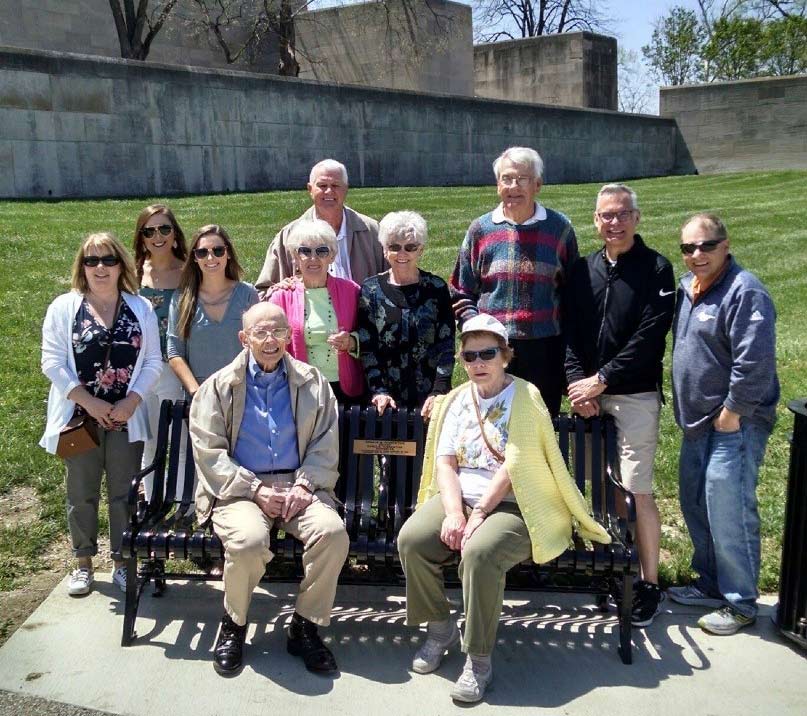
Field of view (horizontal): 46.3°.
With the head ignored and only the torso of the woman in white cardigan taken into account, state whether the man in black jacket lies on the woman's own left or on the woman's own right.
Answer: on the woman's own left

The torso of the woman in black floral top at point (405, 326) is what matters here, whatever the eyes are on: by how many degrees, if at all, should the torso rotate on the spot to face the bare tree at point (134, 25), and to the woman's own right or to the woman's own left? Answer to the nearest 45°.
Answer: approximately 180°

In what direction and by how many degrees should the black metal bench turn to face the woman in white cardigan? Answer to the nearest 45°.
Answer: approximately 90° to its right

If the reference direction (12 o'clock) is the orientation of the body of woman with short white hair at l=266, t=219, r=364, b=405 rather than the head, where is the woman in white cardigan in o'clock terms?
The woman in white cardigan is roughly at 3 o'clock from the woman with short white hair.

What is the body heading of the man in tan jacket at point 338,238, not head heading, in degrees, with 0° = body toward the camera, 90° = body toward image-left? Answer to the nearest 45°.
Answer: approximately 0°

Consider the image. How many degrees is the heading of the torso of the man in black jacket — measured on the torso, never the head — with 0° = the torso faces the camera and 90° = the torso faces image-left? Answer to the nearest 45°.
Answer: approximately 45°

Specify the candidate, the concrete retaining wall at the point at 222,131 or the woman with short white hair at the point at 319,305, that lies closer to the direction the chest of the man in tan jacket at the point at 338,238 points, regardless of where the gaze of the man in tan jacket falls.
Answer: the woman with short white hair

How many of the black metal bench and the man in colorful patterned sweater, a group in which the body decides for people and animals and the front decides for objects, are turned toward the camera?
2

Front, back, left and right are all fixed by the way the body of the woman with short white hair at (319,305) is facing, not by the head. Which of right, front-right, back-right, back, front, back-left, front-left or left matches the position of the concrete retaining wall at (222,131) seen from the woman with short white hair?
back
